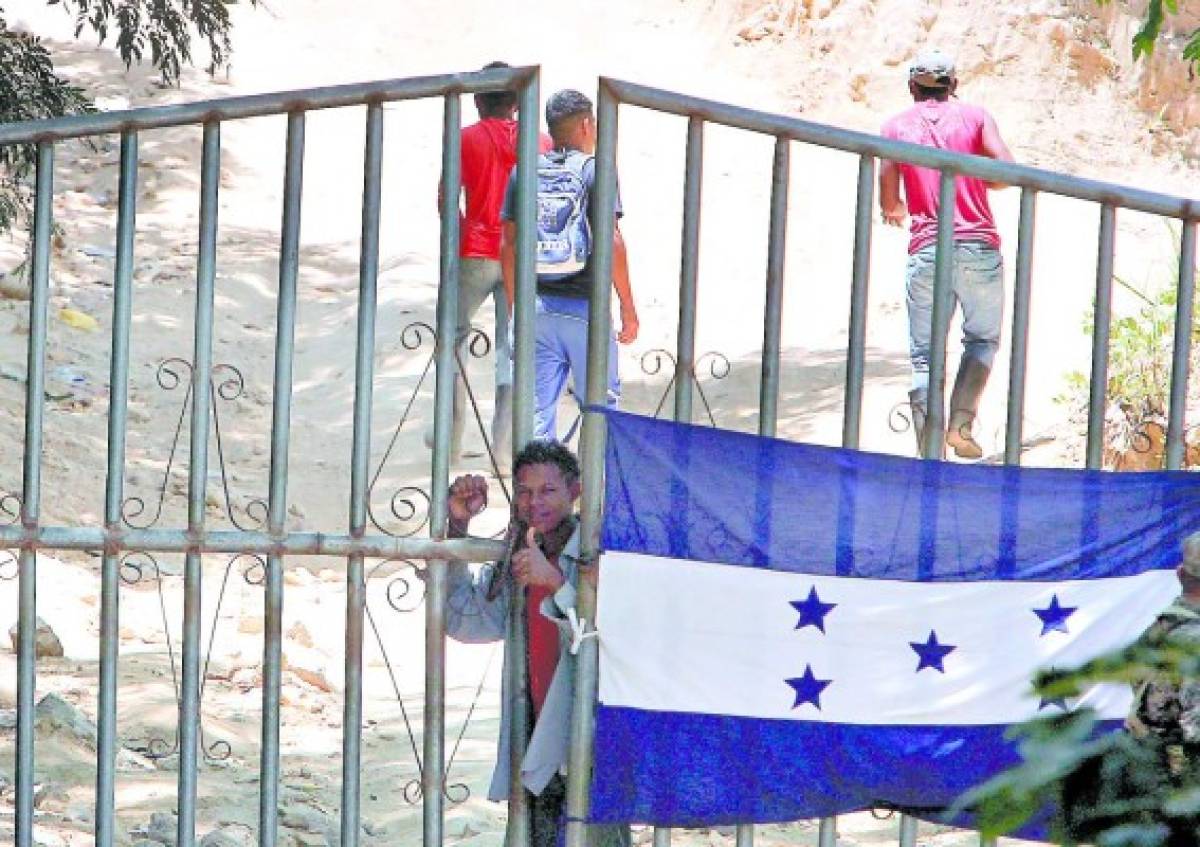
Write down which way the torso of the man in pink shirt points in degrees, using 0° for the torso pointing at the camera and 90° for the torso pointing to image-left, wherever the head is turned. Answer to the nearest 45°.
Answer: approximately 180°

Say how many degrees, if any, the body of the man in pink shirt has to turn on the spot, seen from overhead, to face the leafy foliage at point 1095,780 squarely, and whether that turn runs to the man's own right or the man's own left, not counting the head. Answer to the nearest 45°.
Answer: approximately 180°

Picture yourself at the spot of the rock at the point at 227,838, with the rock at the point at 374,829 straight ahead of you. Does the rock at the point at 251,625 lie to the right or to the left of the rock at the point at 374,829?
left

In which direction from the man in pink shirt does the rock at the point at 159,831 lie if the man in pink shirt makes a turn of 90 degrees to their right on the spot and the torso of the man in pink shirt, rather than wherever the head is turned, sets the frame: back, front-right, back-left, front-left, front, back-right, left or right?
back

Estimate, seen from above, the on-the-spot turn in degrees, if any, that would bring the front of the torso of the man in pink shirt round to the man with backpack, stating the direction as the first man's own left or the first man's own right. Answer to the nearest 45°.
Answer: approximately 90° to the first man's own left

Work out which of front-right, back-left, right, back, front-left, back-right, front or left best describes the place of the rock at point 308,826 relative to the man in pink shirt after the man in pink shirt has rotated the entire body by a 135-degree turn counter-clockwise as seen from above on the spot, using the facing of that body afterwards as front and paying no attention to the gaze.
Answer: front-right

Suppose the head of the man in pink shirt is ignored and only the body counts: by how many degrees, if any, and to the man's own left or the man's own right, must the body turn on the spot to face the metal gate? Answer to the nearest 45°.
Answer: approximately 135° to the man's own left
